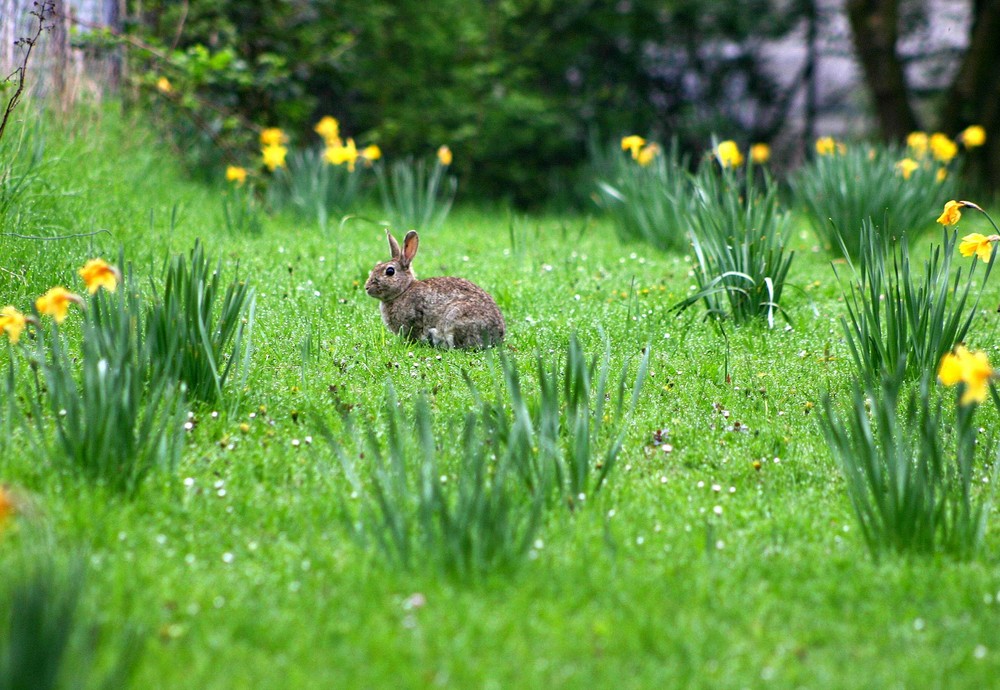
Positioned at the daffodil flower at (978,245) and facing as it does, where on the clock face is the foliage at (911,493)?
The foliage is roughly at 9 o'clock from the daffodil flower.

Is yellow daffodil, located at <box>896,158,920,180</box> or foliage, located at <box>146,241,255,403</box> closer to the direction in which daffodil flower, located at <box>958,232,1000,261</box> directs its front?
the foliage

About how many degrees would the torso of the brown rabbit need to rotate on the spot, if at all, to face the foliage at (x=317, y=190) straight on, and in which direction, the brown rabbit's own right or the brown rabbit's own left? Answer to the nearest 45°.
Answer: approximately 90° to the brown rabbit's own right

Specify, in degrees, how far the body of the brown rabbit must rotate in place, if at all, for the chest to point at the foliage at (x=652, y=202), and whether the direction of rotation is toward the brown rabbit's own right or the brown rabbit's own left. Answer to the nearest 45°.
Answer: approximately 135° to the brown rabbit's own right

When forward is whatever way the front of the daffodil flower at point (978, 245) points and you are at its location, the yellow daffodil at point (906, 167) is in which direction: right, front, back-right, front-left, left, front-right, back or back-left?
right

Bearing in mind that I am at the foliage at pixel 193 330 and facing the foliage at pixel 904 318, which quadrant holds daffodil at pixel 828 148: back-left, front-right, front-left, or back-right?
front-left

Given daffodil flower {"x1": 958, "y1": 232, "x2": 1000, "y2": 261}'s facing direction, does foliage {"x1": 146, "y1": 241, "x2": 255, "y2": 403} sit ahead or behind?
ahead

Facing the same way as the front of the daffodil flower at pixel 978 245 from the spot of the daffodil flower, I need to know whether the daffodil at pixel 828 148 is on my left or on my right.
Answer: on my right

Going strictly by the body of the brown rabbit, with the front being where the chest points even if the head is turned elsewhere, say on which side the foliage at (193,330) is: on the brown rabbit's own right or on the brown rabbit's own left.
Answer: on the brown rabbit's own left

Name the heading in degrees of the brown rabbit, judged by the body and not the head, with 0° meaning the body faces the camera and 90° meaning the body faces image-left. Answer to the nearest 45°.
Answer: approximately 90°

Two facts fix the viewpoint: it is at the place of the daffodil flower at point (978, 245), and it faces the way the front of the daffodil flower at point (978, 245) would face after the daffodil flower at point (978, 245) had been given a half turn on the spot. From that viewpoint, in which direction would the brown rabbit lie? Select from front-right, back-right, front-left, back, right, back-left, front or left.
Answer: back

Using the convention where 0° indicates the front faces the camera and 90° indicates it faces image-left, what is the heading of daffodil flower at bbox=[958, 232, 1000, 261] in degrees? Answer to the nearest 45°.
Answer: approximately 90°
